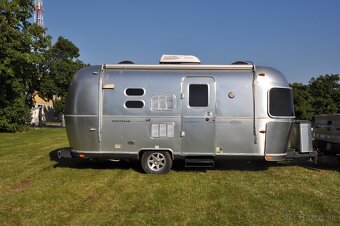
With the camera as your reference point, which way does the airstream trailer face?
facing to the right of the viewer

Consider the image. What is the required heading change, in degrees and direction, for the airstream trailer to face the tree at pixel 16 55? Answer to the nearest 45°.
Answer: approximately 135° to its left
